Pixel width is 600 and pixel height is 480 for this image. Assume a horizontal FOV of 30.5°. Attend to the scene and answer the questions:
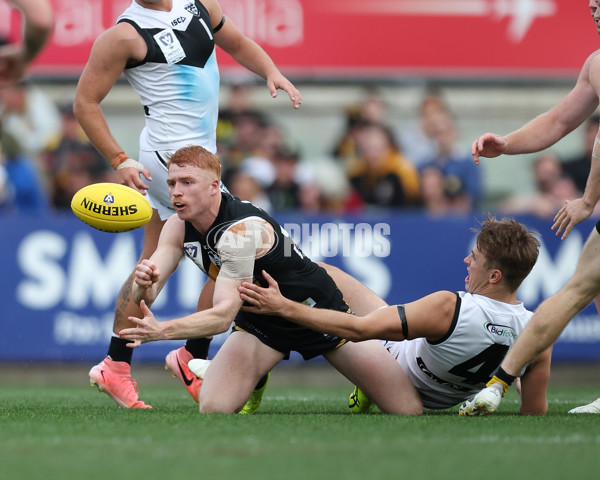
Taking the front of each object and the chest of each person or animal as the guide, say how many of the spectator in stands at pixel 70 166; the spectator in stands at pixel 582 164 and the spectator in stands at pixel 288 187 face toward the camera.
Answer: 3

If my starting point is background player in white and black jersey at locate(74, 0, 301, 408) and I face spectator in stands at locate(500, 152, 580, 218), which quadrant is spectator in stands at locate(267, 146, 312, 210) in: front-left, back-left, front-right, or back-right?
front-left

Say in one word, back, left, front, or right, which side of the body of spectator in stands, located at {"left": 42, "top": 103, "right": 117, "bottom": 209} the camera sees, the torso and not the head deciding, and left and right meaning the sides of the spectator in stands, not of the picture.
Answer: front

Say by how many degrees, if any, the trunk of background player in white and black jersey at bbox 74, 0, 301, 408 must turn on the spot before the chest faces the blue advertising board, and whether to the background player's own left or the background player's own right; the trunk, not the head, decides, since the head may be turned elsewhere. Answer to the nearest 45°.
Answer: approximately 135° to the background player's own left

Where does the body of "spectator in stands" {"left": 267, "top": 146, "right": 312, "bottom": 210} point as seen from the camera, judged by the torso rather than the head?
toward the camera

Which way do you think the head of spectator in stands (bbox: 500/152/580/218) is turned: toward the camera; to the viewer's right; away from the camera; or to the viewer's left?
toward the camera

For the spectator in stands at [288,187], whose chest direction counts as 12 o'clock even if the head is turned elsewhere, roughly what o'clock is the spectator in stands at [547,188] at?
the spectator in stands at [547,188] is roughly at 9 o'clock from the spectator in stands at [288,187].

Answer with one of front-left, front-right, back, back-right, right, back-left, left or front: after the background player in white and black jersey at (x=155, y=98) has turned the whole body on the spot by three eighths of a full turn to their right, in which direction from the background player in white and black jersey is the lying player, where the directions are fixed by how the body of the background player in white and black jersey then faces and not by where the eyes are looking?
back-left

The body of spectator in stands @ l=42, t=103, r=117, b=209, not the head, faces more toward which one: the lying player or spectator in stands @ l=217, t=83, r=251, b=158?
the lying player

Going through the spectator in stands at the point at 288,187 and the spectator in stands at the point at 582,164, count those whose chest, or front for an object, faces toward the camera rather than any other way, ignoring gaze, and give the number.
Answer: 2

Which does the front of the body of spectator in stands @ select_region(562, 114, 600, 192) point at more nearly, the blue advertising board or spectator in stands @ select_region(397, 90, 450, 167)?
the blue advertising board

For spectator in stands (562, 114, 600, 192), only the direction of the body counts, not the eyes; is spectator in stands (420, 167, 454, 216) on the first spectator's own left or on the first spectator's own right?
on the first spectator's own right

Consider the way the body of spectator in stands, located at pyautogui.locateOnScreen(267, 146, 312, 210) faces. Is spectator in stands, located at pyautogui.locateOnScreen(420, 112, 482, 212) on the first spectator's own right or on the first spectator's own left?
on the first spectator's own left

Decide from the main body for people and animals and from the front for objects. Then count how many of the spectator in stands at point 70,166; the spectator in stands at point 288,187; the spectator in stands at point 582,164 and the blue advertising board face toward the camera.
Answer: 4

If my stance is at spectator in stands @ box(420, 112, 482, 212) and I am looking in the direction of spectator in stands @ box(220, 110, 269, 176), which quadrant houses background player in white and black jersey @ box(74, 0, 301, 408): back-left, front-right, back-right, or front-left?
front-left
